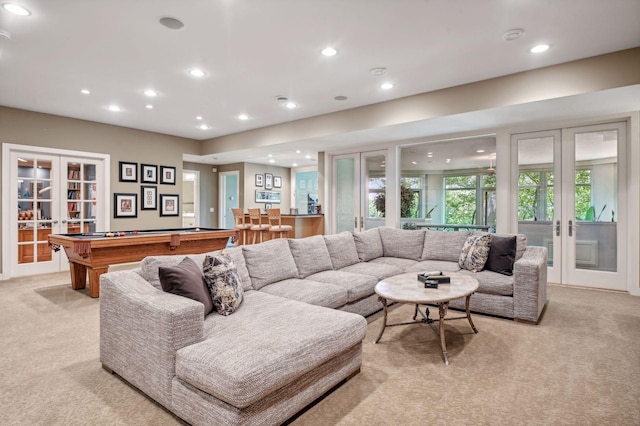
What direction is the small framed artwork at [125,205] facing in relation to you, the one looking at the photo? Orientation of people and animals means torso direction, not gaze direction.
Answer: facing the viewer

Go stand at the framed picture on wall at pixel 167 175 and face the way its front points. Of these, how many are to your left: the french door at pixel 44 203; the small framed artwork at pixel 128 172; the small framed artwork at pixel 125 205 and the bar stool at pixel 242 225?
1

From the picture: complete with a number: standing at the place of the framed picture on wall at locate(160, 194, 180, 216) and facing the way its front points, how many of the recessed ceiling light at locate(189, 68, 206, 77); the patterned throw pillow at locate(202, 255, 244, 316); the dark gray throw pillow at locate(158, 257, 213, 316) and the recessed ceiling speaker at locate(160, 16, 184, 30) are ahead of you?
4

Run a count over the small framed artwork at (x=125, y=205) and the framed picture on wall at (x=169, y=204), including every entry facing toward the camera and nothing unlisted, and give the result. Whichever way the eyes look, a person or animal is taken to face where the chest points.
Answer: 2

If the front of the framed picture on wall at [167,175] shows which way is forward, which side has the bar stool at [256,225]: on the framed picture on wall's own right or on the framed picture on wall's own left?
on the framed picture on wall's own left

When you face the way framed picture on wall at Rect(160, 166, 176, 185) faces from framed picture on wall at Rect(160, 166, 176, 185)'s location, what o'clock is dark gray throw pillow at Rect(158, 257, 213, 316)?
The dark gray throw pillow is roughly at 12 o'clock from the framed picture on wall.

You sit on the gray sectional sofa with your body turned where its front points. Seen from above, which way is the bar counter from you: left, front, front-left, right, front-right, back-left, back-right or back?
back-left

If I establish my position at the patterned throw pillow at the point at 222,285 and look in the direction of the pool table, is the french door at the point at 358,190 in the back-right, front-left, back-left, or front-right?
front-right

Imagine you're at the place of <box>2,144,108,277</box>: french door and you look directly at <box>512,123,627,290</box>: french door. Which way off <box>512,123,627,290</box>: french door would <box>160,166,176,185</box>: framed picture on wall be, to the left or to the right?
left

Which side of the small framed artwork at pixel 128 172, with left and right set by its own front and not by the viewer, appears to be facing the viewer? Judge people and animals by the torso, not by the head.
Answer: front

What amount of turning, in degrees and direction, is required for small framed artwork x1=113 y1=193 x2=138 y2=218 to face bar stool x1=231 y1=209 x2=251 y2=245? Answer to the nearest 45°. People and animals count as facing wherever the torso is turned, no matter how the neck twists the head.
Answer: approximately 90° to its left

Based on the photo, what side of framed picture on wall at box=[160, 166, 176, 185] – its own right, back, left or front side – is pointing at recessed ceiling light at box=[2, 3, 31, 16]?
front

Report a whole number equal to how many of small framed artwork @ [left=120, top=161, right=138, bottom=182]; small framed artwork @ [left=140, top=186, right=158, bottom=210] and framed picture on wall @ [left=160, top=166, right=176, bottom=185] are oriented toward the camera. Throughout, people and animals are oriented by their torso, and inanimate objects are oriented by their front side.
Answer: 3

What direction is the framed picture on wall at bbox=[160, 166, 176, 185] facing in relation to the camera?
toward the camera
